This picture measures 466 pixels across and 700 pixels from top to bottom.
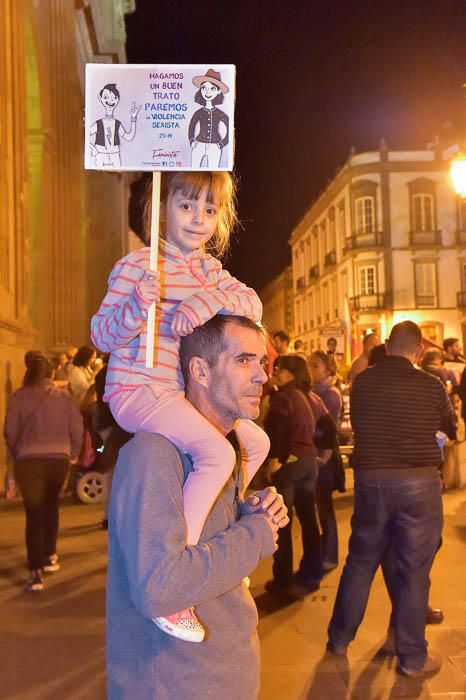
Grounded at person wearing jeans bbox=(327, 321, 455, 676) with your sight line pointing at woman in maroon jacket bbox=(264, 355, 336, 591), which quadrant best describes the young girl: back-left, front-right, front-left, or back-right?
back-left

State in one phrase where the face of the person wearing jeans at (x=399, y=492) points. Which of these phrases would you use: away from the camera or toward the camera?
away from the camera

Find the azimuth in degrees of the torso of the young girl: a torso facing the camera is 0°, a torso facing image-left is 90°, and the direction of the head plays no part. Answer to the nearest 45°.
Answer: approximately 315°

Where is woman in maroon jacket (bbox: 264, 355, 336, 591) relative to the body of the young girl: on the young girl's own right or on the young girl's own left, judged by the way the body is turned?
on the young girl's own left
